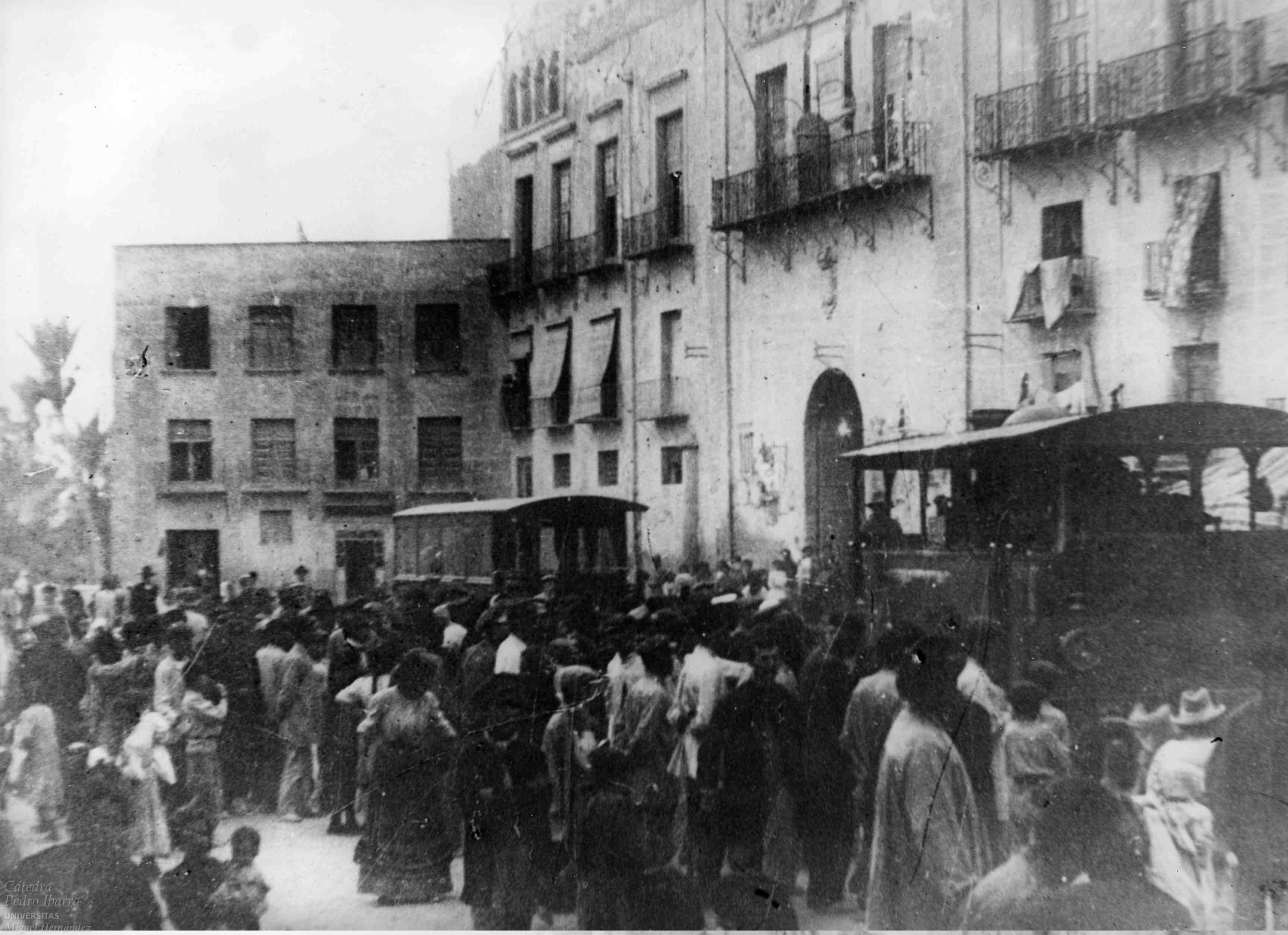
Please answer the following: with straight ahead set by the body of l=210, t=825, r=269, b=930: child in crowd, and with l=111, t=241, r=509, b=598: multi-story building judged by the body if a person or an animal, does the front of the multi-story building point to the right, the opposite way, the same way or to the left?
the opposite way

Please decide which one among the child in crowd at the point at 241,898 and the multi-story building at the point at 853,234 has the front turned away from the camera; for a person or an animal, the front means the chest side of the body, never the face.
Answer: the child in crowd

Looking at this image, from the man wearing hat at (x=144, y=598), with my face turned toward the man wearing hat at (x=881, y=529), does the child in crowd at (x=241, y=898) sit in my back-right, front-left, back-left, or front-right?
front-right

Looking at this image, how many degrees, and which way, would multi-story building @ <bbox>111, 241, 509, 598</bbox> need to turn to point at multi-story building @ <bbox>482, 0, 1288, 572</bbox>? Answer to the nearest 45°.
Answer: approximately 45° to its left

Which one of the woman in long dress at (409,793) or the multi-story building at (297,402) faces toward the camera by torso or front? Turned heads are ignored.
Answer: the multi-story building

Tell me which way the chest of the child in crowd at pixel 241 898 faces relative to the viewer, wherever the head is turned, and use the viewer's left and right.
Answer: facing away from the viewer

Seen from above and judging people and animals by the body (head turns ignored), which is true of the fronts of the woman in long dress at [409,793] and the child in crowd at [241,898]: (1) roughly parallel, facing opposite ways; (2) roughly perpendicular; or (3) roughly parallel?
roughly parallel

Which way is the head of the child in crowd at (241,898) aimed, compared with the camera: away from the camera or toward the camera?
away from the camera

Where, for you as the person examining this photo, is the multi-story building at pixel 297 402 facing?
facing the viewer

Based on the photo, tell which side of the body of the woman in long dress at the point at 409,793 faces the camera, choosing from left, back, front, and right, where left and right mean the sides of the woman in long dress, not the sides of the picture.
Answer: back

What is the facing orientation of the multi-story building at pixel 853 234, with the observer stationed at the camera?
facing the viewer and to the left of the viewer

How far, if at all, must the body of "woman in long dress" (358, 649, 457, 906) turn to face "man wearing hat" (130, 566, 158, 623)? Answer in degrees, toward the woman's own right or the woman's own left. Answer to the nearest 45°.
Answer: approximately 45° to the woman's own left

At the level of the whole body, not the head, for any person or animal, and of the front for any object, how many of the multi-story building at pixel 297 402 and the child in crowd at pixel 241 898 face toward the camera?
1

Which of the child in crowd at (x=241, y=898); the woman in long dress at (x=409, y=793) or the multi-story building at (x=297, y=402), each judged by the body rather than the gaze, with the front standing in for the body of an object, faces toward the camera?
the multi-story building

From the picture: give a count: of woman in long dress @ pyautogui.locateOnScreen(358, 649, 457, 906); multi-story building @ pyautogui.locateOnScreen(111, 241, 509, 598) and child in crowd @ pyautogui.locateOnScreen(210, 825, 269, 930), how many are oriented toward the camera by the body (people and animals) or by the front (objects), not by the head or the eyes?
1

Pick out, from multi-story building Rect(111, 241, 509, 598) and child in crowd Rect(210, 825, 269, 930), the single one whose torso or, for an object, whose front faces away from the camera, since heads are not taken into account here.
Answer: the child in crowd
